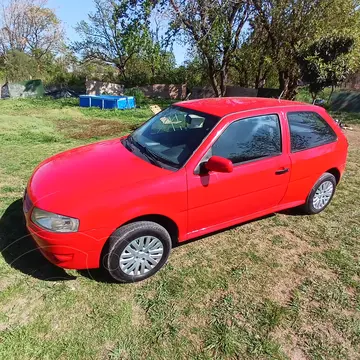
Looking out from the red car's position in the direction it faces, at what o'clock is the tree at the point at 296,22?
The tree is roughly at 5 o'clock from the red car.

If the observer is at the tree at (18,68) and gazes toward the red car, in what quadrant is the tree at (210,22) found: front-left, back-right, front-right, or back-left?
front-left

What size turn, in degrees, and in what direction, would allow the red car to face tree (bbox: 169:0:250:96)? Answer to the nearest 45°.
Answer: approximately 135° to its right

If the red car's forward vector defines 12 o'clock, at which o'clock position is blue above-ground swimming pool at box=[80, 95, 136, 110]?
The blue above-ground swimming pool is roughly at 4 o'clock from the red car.

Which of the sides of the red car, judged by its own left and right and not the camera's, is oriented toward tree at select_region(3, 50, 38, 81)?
right

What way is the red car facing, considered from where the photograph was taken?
facing the viewer and to the left of the viewer
